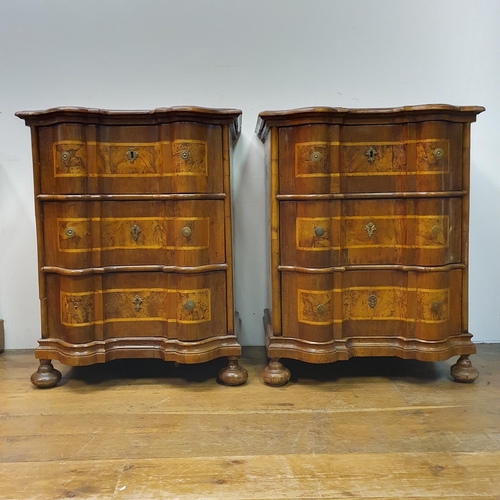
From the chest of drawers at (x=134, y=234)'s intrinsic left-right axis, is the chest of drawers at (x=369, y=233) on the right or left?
on its left

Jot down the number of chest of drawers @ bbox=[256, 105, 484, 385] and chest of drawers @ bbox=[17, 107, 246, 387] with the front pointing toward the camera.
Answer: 2

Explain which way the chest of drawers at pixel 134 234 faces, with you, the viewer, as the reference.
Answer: facing the viewer

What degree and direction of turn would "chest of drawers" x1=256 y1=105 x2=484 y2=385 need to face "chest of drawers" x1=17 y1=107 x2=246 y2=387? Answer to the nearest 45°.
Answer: approximately 90° to its right
